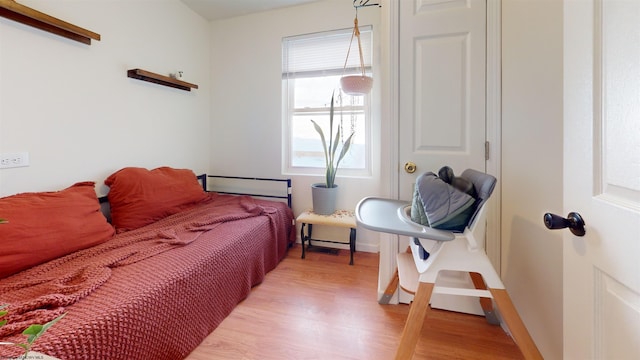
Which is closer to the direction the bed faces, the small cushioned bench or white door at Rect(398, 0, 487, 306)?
the white door

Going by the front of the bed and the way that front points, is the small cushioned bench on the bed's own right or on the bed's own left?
on the bed's own left

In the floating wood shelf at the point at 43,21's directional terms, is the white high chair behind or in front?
in front

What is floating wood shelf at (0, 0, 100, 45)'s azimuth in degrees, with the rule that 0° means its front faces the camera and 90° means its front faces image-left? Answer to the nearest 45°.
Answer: approximately 315°

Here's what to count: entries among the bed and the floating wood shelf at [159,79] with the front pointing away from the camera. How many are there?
0

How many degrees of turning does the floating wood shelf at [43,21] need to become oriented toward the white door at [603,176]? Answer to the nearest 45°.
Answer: approximately 45° to its right

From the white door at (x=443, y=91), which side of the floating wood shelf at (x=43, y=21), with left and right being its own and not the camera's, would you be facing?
front

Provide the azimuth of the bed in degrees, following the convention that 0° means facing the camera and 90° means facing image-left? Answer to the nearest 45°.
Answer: approximately 315°

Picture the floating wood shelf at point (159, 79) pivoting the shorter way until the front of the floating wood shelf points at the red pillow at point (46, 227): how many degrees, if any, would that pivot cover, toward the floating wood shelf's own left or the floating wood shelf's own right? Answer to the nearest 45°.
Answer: approximately 90° to the floating wood shelf's own right
